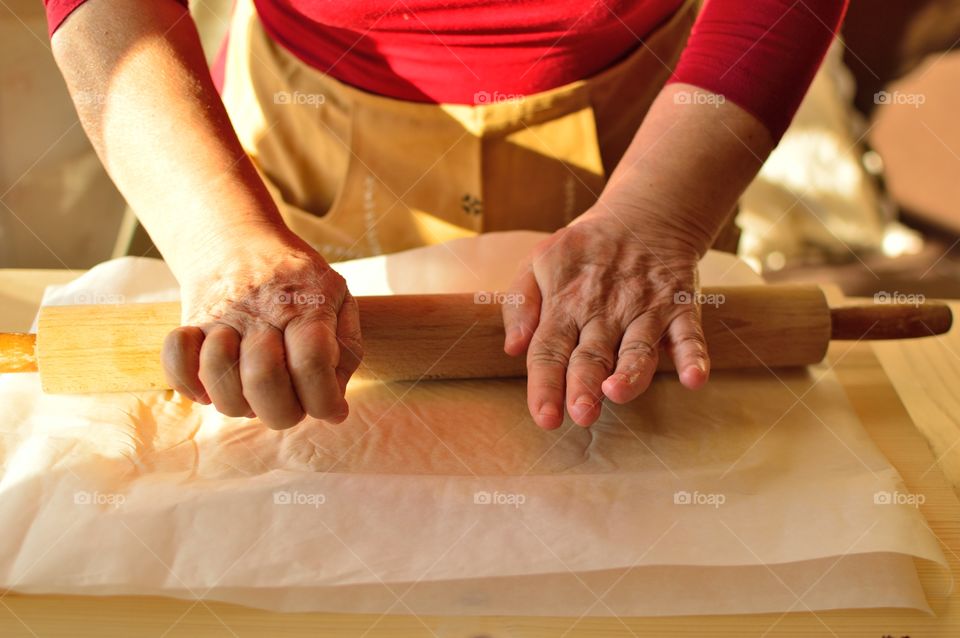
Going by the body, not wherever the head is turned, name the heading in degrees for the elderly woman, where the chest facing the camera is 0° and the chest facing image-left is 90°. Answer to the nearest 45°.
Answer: approximately 0°
